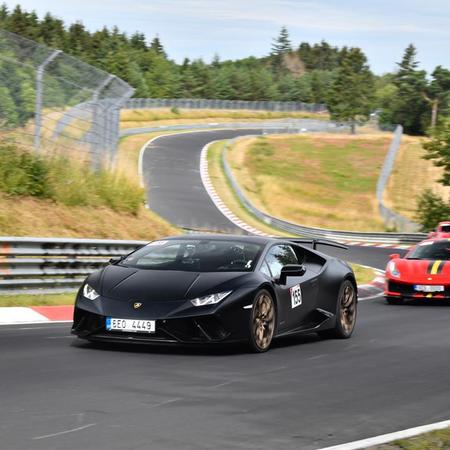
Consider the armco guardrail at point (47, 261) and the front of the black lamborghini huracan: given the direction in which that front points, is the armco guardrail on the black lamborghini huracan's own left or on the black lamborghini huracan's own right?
on the black lamborghini huracan's own right

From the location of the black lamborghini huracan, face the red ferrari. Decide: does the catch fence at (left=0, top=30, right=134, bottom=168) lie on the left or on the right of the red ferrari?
left

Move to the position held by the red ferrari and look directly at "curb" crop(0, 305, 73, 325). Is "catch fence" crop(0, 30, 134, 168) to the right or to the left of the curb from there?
right

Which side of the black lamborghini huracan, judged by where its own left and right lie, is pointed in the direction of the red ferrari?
back

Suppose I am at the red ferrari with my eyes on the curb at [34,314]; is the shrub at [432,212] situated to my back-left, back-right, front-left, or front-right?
back-right

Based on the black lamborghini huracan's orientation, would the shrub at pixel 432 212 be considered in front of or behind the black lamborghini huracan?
behind

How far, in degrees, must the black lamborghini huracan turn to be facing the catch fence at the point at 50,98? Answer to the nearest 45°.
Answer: approximately 135° to its right

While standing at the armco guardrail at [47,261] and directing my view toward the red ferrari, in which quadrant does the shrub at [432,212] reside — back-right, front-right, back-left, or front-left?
front-left

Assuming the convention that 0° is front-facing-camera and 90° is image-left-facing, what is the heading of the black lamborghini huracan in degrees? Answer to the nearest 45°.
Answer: approximately 45°

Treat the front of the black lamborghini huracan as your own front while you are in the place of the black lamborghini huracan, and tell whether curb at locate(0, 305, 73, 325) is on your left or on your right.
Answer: on your right
